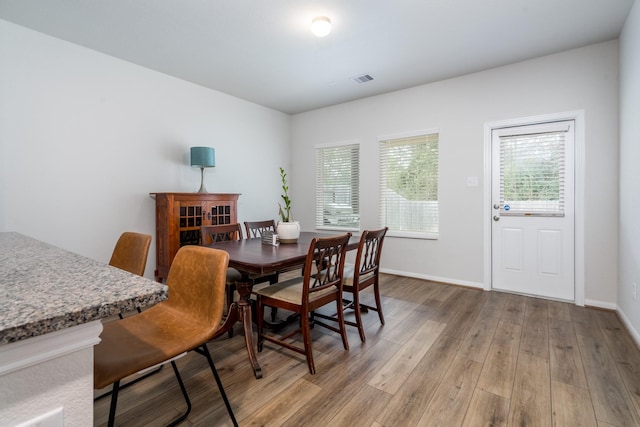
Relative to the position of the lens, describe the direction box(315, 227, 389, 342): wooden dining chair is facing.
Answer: facing away from the viewer and to the left of the viewer

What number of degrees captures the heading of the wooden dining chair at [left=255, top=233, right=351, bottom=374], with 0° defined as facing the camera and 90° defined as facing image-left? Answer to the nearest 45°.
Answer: approximately 135°

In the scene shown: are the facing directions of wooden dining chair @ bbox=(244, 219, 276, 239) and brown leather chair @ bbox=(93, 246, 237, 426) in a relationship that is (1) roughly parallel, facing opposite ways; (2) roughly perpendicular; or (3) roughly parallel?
roughly perpendicular

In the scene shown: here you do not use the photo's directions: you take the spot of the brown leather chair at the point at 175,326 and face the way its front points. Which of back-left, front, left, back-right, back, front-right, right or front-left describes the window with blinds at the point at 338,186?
back

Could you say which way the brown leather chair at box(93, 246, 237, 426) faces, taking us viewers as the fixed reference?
facing the viewer and to the left of the viewer

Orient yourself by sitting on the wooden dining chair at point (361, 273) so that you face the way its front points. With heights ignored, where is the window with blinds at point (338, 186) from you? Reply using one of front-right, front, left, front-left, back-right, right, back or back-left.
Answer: front-right

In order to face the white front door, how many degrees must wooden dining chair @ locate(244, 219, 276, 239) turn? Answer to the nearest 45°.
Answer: approximately 45° to its left

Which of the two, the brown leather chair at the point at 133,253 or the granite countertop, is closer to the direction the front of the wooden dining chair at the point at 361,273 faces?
the brown leather chair

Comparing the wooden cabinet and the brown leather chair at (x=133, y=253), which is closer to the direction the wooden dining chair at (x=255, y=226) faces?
the brown leather chair

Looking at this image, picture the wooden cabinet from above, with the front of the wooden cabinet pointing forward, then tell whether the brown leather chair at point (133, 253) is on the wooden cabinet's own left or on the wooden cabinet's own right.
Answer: on the wooden cabinet's own right

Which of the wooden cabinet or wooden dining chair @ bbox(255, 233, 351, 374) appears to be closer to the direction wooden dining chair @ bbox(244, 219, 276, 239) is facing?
the wooden dining chair
